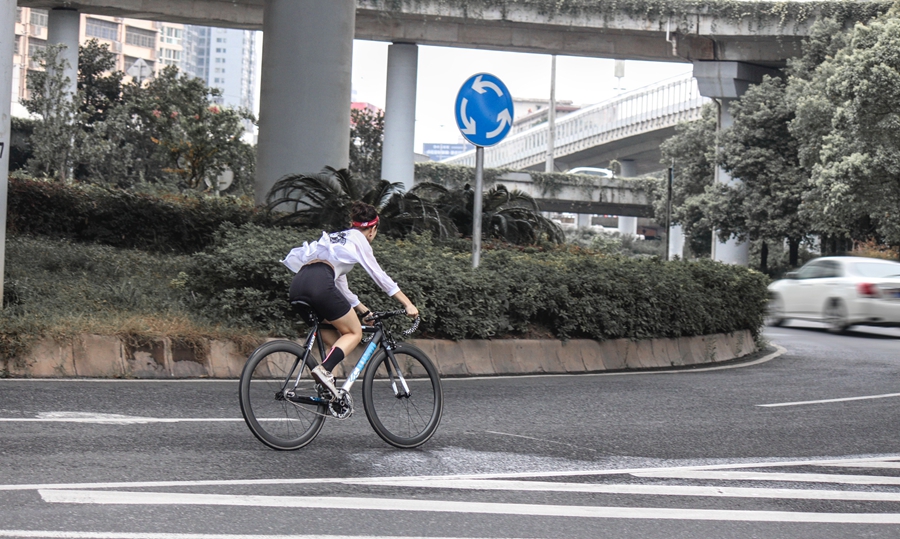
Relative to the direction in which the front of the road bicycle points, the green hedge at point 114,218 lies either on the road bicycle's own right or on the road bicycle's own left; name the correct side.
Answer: on the road bicycle's own left

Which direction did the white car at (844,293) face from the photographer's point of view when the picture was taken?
facing away from the viewer and to the left of the viewer

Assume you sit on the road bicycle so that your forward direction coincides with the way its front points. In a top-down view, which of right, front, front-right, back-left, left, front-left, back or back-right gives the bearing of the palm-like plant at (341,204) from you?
front-left

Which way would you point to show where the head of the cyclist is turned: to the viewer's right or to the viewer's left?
to the viewer's right

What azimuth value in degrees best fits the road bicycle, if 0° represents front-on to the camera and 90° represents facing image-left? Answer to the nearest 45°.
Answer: approximately 225°

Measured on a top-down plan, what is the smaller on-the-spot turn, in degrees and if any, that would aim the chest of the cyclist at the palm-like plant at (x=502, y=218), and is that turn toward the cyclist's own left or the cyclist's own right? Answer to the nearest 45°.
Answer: approximately 45° to the cyclist's own left

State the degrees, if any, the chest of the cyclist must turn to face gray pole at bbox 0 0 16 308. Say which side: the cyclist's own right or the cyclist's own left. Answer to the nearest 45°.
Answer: approximately 90° to the cyclist's own left

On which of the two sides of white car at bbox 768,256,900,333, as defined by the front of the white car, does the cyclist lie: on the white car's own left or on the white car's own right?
on the white car's own left

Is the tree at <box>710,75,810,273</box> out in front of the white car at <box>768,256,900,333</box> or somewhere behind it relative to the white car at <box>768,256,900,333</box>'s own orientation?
in front

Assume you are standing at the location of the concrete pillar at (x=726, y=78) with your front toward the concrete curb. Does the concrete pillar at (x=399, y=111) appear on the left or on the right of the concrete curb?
right

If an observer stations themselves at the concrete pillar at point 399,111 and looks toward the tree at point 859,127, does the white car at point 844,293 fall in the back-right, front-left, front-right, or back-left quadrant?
front-right

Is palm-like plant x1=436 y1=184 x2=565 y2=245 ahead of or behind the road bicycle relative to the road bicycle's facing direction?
ahead

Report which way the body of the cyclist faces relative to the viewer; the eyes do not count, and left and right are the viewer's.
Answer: facing away from the viewer and to the right of the viewer

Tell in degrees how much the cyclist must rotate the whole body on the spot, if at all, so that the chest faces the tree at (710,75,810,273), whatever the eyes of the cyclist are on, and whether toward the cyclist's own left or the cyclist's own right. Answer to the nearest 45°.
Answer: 0° — they already face it

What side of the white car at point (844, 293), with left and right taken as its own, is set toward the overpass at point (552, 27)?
front
